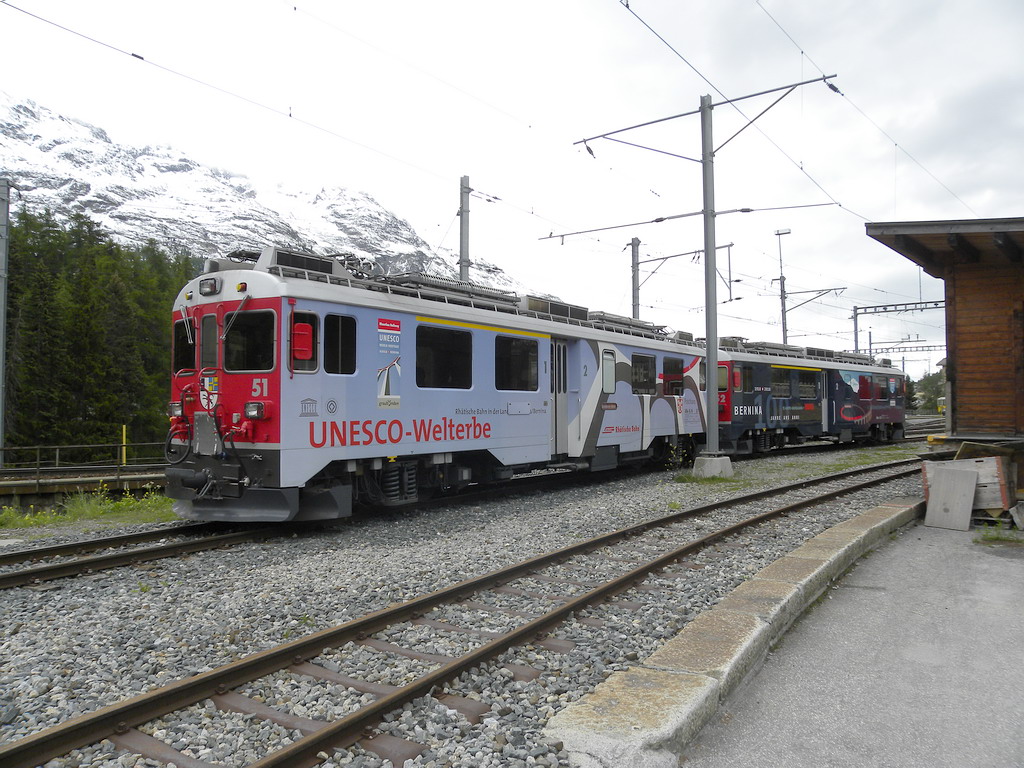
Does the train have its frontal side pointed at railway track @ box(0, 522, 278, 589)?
yes

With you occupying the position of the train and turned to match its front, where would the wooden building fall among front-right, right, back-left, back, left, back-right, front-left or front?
back-left

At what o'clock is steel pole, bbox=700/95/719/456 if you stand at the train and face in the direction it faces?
The steel pole is roughly at 6 o'clock from the train.

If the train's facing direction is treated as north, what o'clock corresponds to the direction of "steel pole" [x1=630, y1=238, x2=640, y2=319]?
The steel pole is roughly at 5 o'clock from the train.

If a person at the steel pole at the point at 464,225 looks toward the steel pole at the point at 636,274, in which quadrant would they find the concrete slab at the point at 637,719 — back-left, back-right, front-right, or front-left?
back-right

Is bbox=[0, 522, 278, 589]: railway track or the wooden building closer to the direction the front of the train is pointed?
the railway track

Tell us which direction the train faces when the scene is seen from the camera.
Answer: facing the viewer and to the left of the viewer

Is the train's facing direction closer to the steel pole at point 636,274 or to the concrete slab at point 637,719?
the concrete slab

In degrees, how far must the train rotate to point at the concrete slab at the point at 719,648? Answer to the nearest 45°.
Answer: approximately 90° to its left

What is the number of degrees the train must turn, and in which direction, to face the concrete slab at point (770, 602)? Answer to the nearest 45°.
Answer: approximately 90° to its left
